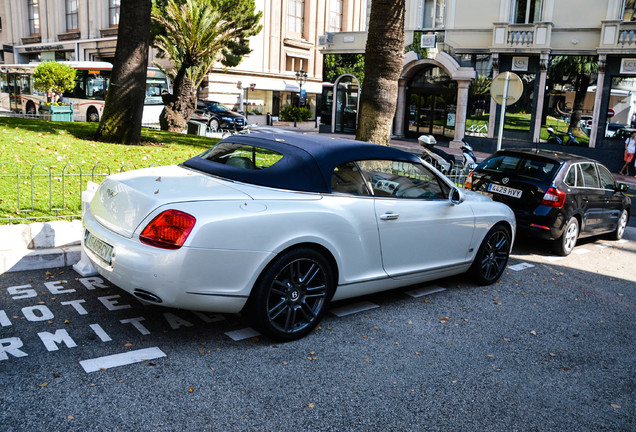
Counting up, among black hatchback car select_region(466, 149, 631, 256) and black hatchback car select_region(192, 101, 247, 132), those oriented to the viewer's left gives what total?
0

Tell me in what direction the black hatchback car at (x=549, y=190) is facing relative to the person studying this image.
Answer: facing away from the viewer and to the right of the viewer

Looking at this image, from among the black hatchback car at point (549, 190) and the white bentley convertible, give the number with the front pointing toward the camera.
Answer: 0

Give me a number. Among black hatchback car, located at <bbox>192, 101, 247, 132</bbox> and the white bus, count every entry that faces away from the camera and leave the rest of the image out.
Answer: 0

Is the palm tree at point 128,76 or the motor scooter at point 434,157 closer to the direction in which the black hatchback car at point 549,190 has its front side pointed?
the motor scooter

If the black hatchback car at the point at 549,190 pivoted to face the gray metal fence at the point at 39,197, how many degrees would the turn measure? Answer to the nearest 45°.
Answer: approximately 180°

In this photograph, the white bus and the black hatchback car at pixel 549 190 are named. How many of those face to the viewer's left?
0

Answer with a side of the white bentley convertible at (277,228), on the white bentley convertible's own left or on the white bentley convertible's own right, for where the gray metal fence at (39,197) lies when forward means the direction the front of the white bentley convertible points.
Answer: on the white bentley convertible's own left

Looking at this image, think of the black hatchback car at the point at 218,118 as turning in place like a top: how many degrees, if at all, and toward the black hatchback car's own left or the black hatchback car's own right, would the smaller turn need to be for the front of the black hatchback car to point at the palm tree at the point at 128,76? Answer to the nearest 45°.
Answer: approximately 45° to the black hatchback car's own right

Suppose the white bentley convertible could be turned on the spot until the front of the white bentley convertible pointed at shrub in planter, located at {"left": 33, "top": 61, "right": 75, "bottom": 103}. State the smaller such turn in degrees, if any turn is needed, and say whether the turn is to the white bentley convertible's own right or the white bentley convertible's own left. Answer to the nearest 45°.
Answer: approximately 90° to the white bentley convertible's own left

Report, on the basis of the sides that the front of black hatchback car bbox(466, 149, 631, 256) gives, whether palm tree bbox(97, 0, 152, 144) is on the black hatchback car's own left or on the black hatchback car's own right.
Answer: on the black hatchback car's own left

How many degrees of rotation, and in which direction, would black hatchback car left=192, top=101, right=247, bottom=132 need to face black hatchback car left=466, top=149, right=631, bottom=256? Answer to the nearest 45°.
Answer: approximately 45° to its right

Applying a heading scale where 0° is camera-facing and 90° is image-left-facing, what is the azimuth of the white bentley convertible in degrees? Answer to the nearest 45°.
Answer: approximately 225°

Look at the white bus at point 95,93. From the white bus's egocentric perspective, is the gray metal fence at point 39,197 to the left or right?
on its right

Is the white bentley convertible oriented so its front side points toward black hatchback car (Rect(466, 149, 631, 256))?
yes

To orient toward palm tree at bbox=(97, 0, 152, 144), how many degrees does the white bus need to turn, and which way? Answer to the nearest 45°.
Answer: approximately 45° to its right
